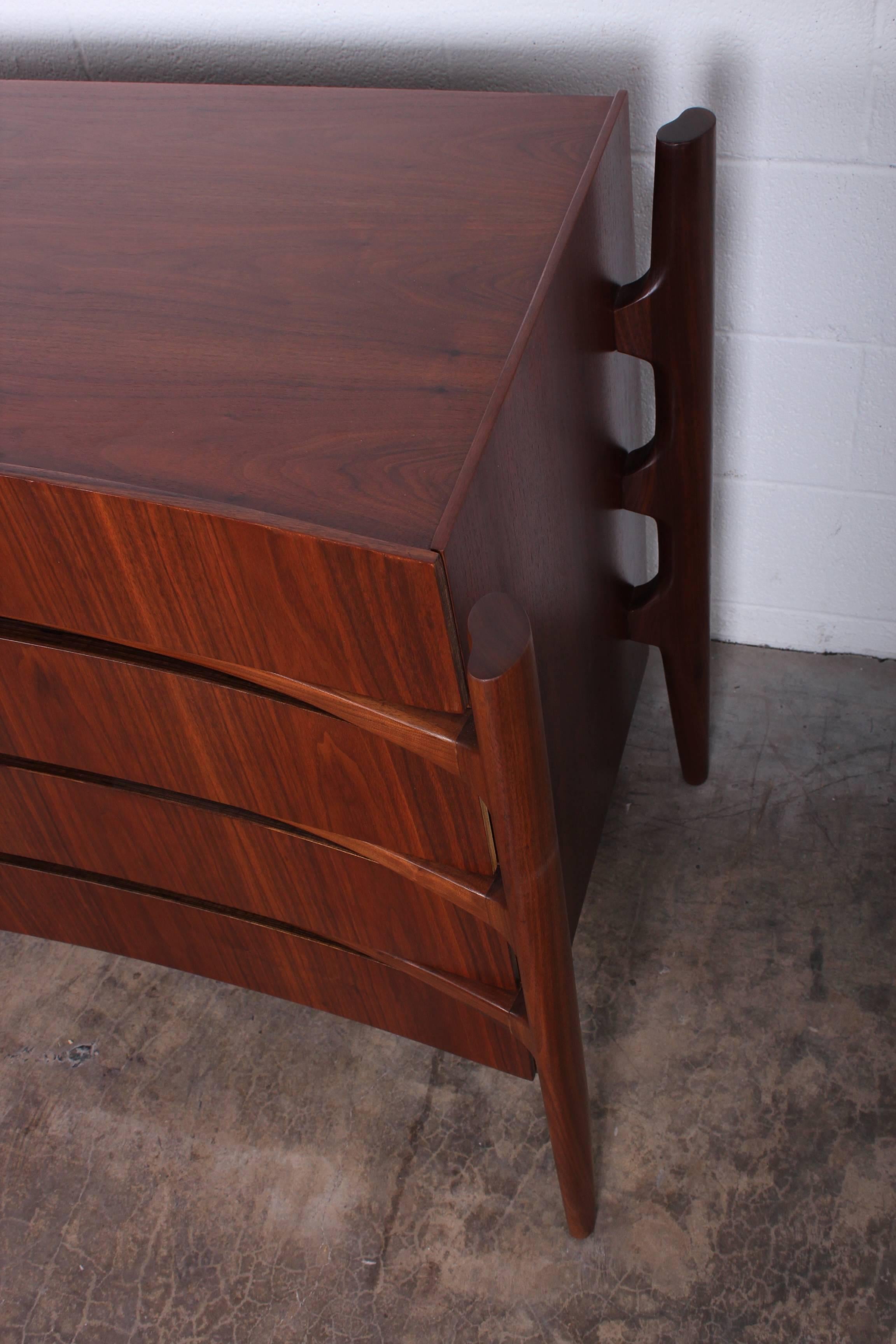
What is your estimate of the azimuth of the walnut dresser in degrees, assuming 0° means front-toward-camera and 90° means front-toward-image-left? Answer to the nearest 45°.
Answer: approximately 45°
